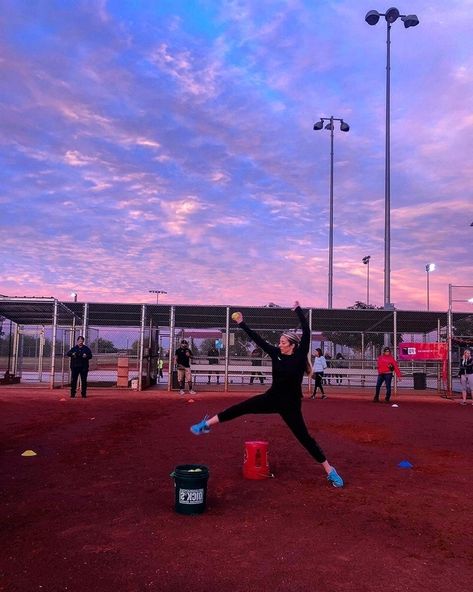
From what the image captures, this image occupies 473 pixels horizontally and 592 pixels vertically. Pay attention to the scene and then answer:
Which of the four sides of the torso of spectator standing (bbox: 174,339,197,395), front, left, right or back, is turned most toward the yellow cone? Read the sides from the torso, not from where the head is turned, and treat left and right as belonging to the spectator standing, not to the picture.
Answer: front

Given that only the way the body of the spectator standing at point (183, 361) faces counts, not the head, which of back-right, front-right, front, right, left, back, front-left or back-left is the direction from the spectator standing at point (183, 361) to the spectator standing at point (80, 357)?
front-right

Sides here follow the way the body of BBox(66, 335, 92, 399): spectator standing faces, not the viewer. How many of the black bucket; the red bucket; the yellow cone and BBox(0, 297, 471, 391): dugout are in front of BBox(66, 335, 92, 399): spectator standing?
3

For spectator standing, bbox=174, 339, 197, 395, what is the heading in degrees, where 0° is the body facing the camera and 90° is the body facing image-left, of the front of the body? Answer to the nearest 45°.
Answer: approximately 0°

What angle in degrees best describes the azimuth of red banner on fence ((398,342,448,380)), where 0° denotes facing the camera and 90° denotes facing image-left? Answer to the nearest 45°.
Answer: approximately 0°

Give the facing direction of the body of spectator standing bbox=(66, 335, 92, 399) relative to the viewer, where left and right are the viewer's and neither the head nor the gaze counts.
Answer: facing the viewer

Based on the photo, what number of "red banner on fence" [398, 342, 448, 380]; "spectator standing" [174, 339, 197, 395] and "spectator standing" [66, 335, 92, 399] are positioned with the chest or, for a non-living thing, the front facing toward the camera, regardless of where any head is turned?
3

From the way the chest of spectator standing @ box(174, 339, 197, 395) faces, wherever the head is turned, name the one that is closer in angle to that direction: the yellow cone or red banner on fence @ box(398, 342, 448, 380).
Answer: the yellow cone

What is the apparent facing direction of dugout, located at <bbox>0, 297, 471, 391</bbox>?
toward the camera

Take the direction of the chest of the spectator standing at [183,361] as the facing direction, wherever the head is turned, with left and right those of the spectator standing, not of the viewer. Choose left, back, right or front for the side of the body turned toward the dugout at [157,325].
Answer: back

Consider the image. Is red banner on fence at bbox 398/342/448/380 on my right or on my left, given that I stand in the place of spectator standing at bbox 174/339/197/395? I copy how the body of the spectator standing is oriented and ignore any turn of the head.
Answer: on my left

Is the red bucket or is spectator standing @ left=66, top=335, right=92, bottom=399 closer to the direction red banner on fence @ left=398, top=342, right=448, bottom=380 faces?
the red bucket

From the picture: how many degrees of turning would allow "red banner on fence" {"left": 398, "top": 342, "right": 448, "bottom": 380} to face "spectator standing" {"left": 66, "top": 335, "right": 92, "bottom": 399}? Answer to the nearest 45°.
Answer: approximately 45° to its right

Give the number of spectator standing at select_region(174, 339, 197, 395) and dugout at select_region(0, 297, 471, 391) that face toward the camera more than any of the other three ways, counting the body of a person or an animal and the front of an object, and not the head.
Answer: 2
